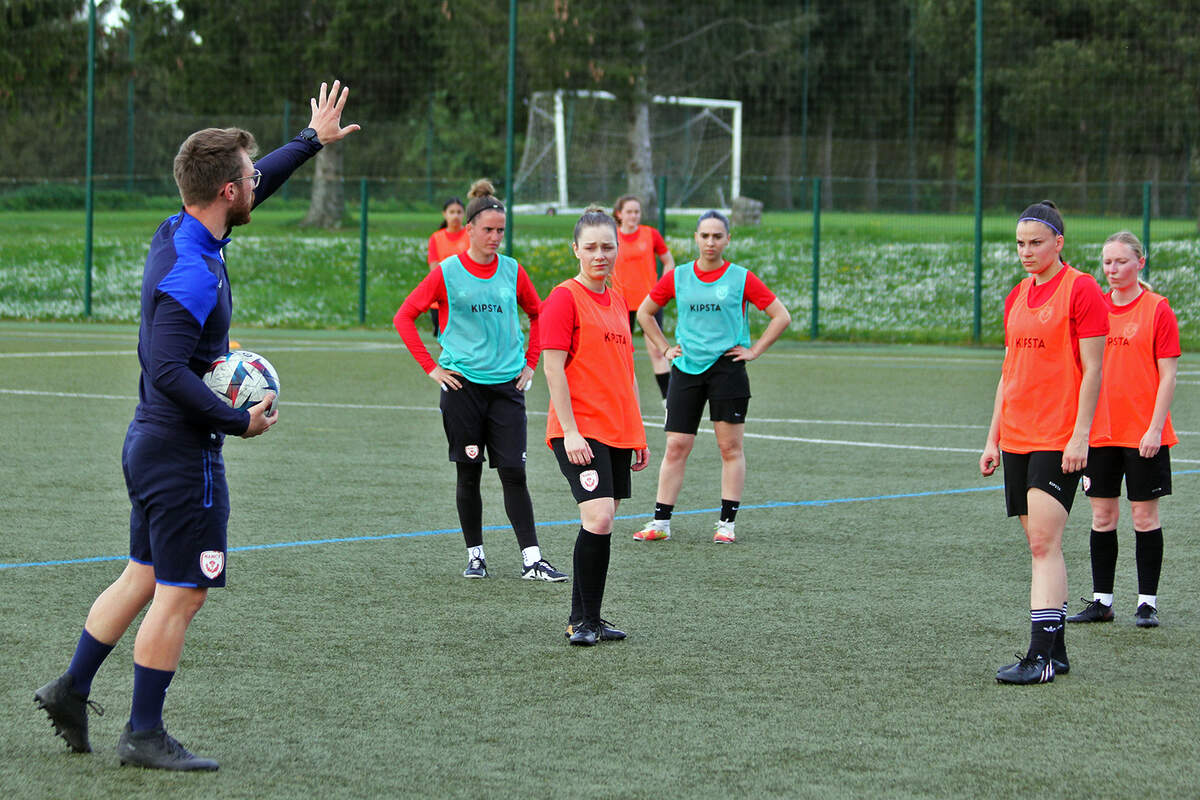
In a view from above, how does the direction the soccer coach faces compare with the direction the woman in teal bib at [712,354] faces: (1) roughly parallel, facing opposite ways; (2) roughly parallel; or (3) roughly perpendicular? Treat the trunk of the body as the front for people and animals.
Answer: roughly perpendicular

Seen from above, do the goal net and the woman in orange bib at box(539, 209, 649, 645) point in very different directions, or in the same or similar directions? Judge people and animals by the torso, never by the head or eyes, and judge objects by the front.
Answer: same or similar directions

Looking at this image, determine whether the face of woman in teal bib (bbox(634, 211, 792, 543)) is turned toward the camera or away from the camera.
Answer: toward the camera

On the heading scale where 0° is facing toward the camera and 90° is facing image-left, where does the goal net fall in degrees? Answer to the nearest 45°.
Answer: approximately 315°

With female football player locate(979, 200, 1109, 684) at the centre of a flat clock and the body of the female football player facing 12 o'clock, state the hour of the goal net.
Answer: The goal net is roughly at 4 o'clock from the female football player.

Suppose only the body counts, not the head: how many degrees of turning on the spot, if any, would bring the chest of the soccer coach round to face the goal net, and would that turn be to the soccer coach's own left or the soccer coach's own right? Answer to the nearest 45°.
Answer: approximately 90° to the soccer coach's own left

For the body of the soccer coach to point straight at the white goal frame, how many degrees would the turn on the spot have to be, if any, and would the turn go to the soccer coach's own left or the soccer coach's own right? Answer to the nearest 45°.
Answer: approximately 90° to the soccer coach's own left

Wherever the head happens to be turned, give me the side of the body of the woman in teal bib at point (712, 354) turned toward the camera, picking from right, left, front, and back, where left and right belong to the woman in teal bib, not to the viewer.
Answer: front

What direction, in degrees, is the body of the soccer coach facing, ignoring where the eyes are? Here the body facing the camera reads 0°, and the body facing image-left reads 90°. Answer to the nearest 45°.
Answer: approximately 270°

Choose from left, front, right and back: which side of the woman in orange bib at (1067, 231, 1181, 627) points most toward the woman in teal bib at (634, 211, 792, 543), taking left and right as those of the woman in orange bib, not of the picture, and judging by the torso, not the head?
right

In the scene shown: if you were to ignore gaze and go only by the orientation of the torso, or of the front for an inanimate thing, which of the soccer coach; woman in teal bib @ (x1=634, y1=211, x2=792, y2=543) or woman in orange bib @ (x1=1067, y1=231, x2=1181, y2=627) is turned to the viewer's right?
the soccer coach

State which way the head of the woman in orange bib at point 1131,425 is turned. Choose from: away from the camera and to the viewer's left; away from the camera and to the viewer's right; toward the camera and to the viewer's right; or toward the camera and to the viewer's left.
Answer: toward the camera and to the viewer's left

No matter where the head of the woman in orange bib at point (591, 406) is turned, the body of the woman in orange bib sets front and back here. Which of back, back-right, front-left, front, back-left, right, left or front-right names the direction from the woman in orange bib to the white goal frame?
back-left

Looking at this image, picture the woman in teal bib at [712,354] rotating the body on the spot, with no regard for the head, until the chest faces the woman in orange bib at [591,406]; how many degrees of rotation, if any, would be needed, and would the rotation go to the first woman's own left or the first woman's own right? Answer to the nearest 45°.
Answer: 0° — they already face them

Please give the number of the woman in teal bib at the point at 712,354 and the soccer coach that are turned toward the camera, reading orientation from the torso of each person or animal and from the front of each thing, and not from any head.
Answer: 1

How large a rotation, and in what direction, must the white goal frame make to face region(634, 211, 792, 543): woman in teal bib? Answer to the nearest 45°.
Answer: approximately 45° to its right
